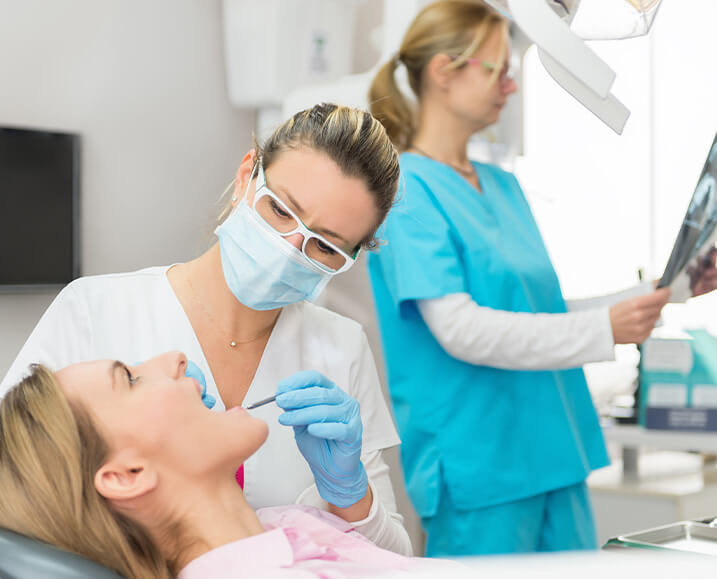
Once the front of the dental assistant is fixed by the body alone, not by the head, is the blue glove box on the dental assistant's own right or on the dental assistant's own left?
on the dental assistant's own left

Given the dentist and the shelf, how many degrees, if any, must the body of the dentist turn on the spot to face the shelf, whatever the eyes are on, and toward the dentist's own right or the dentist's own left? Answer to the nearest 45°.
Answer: approximately 135° to the dentist's own left

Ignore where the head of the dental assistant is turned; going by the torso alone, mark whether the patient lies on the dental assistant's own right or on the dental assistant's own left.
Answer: on the dental assistant's own right

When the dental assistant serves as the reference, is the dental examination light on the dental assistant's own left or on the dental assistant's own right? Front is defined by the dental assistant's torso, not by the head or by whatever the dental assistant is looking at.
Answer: on the dental assistant's own right

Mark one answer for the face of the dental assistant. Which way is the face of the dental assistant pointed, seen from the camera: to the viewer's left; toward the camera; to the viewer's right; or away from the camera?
to the viewer's right

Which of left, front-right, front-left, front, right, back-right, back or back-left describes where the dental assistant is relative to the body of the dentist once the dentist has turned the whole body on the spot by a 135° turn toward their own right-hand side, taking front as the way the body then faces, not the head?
right

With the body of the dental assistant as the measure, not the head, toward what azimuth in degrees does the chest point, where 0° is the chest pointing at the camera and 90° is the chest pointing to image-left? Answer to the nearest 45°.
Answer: approximately 270°

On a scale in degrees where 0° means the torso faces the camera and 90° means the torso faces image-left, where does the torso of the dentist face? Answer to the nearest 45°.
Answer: approximately 0°

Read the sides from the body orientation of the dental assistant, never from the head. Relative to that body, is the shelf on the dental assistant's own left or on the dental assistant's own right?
on the dental assistant's own left
